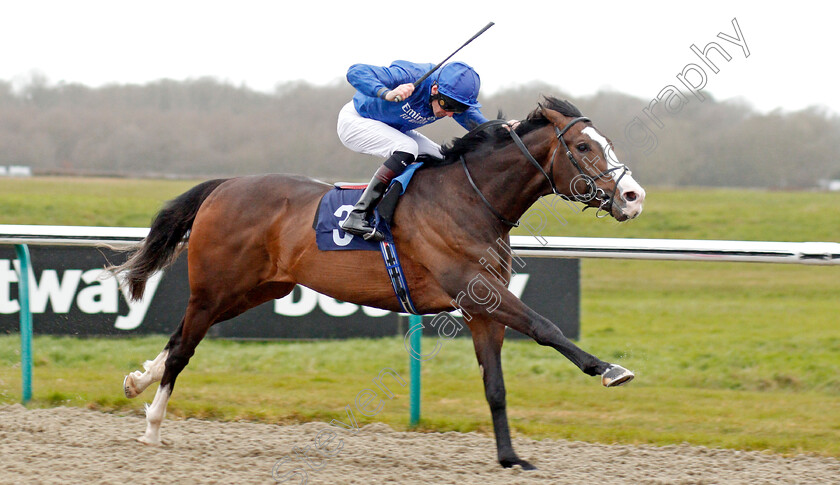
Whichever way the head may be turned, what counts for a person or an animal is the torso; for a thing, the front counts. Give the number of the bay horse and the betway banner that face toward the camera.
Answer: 1

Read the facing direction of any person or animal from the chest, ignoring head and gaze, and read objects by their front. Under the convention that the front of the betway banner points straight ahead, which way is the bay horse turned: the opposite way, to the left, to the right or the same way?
to the left

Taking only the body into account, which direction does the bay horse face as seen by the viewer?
to the viewer's right

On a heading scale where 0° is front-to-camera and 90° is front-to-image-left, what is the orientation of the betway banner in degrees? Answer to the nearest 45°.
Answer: approximately 0°
